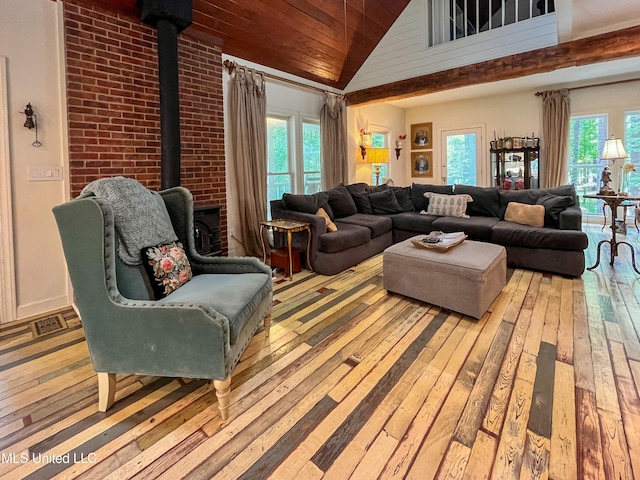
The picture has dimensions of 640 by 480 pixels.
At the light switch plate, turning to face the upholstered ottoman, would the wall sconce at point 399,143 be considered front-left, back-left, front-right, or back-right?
front-left

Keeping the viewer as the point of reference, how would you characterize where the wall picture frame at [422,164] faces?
facing the viewer

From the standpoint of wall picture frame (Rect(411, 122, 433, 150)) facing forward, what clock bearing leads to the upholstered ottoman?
The upholstered ottoman is roughly at 12 o'clock from the wall picture frame.

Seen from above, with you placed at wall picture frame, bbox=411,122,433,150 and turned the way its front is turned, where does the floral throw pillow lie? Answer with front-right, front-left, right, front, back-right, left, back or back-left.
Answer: front

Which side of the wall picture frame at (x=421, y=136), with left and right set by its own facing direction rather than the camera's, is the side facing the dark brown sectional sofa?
front

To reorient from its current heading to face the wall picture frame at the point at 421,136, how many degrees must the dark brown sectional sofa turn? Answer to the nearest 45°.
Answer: approximately 180°

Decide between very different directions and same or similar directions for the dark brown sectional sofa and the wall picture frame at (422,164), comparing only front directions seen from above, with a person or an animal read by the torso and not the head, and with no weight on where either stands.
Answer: same or similar directions

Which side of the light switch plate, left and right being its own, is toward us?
front
